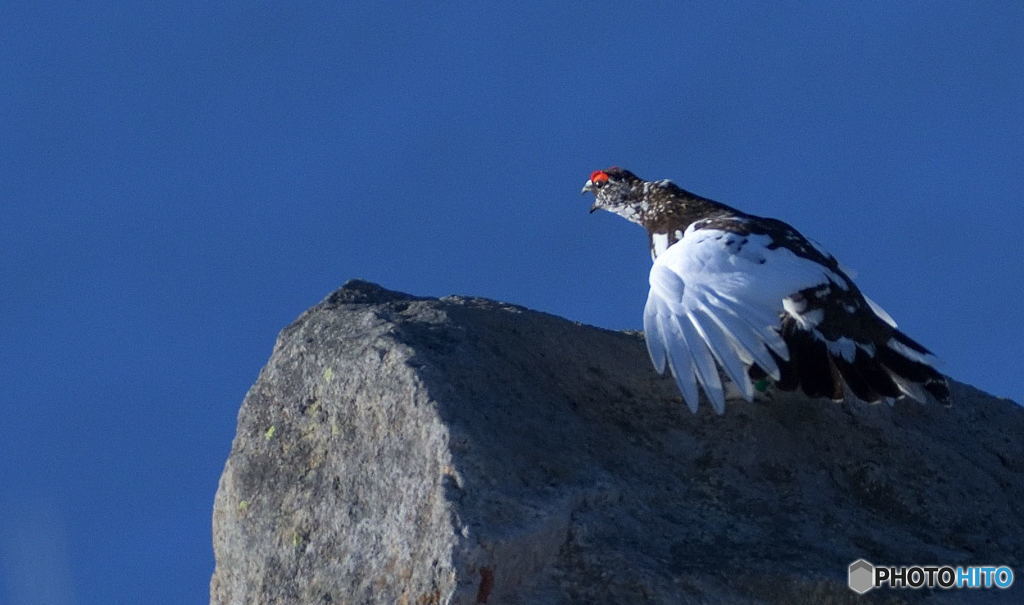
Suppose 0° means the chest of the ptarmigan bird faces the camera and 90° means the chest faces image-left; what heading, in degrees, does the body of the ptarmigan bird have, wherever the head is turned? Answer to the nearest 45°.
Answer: approximately 90°
